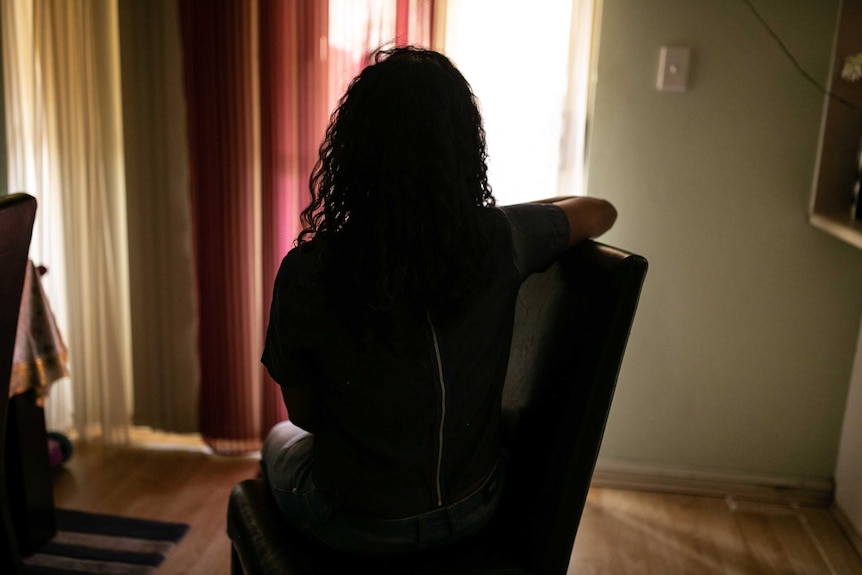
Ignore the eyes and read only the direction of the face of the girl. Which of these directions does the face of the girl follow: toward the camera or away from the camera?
away from the camera

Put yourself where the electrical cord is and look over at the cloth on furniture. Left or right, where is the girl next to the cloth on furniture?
left

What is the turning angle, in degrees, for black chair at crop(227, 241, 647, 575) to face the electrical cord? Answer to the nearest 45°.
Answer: approximately 135° to its right

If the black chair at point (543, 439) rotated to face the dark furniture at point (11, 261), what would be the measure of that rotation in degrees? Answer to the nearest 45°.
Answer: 0° — it already faces it

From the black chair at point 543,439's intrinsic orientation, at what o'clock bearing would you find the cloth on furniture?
The cloth on furniture is roughly at 1 o'clock from the black chair.

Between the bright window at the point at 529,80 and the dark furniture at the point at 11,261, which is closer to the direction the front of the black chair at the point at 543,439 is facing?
the dark furniture

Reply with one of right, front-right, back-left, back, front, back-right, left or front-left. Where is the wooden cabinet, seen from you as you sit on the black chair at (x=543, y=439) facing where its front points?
back-right

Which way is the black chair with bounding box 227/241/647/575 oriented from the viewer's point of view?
to the viewer's left

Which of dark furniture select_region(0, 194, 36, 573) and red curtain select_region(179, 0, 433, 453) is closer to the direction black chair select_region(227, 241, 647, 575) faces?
the dark furniture

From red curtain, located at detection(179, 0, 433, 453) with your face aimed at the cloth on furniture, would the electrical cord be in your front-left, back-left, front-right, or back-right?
back-left
